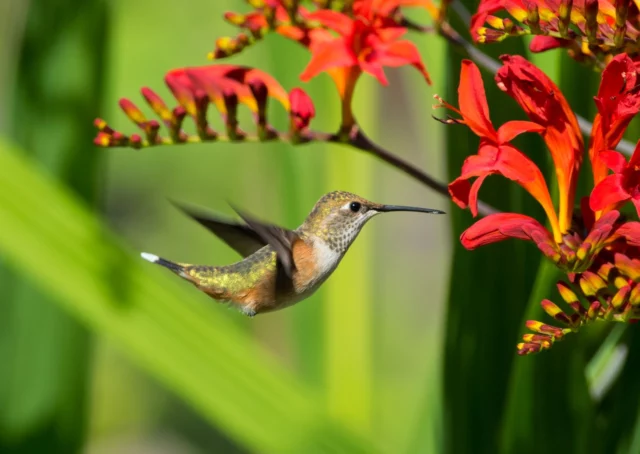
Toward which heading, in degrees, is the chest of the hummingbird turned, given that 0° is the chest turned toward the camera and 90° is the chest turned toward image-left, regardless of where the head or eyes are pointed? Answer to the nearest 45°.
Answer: approximately 270°
